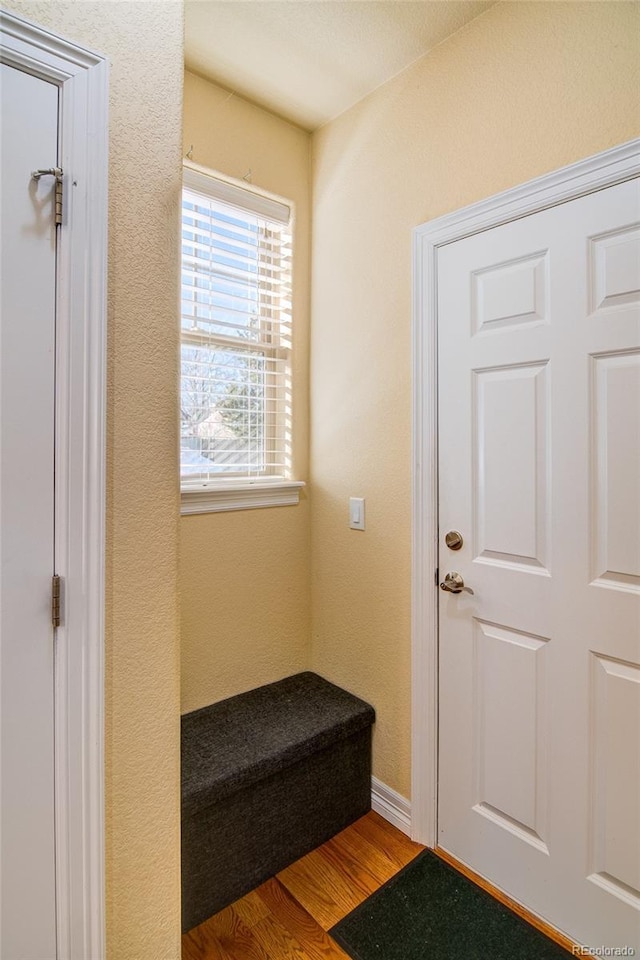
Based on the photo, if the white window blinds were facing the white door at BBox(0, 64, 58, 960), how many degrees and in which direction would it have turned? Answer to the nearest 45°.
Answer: approximately 45° to its right

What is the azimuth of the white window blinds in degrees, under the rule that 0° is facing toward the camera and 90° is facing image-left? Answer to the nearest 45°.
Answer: approximately 315°

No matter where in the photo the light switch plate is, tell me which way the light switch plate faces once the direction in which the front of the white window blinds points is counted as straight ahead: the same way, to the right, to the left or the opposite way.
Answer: to the right
